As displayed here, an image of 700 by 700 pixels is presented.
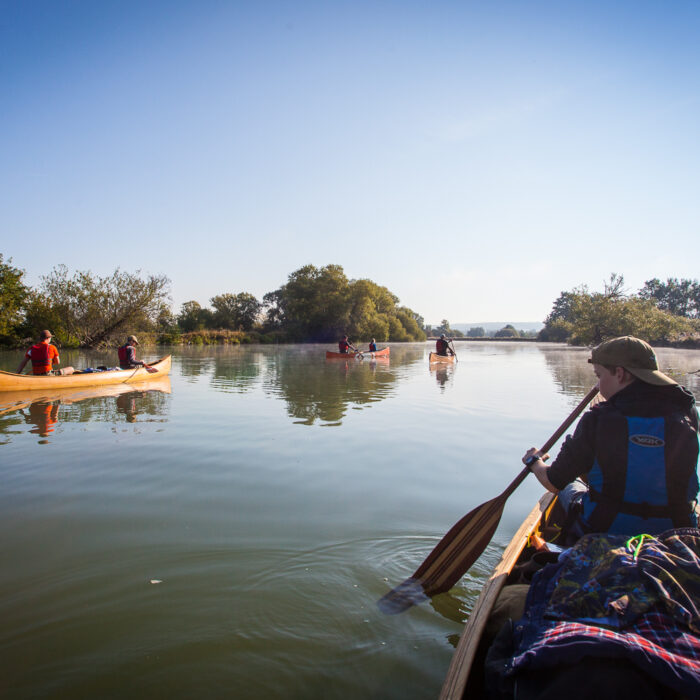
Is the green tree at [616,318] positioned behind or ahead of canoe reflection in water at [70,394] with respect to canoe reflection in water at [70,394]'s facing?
ahead

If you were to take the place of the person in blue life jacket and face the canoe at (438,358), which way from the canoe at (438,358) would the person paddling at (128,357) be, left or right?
left

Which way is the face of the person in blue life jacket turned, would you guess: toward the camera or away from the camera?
away from the camera

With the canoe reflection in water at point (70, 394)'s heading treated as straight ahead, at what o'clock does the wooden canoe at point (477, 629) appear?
The wooden canoe is roughly at 4 o'clock from the canoe reflection in water.

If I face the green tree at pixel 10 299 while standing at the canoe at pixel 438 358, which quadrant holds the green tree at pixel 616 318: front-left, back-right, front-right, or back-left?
back-right

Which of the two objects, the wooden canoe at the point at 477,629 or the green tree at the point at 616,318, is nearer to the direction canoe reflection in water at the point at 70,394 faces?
the green tree
